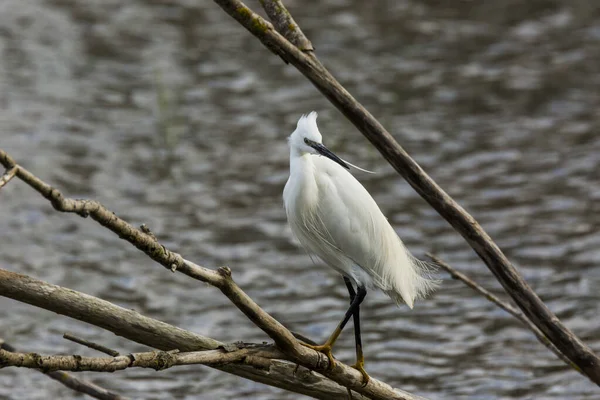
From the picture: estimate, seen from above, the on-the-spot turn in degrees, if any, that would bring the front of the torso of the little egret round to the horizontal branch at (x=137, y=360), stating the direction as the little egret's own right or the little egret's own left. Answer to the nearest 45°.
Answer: approximately 45° to the little egret's own left

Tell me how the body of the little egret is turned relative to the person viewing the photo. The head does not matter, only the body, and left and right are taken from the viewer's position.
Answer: facing to the left of the viewer

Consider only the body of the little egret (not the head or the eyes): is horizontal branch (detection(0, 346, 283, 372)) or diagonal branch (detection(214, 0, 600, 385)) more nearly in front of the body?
the horizontal branch
